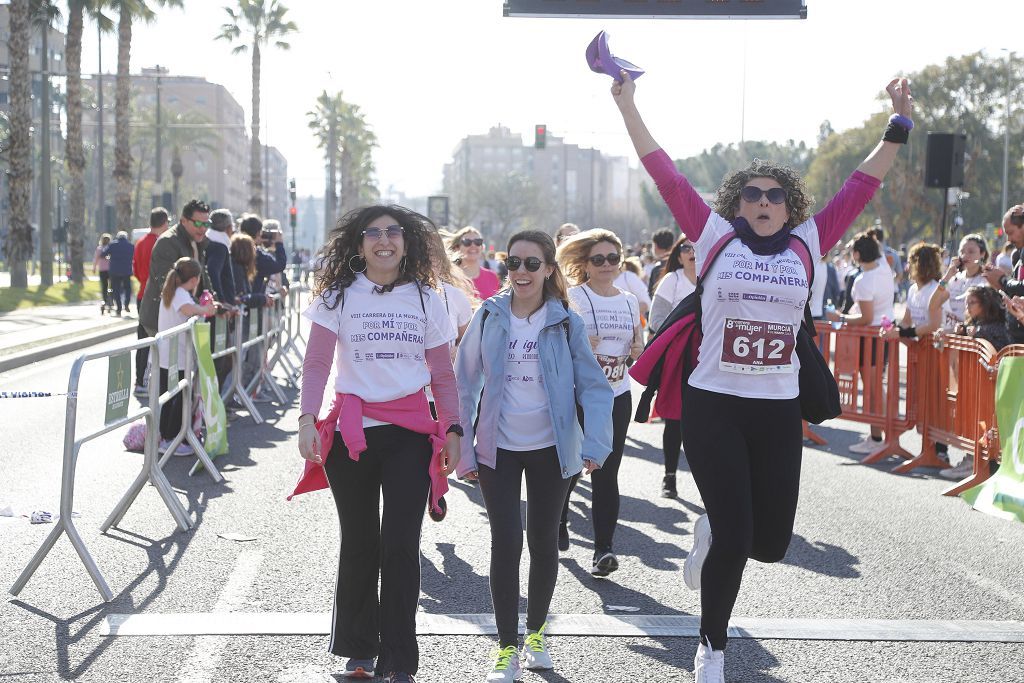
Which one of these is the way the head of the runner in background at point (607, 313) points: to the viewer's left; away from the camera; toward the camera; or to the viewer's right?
toward the camera

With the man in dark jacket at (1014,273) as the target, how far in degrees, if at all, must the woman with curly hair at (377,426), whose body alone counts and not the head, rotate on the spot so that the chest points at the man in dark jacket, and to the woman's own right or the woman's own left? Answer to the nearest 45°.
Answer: approximately 135° to the woman's own left

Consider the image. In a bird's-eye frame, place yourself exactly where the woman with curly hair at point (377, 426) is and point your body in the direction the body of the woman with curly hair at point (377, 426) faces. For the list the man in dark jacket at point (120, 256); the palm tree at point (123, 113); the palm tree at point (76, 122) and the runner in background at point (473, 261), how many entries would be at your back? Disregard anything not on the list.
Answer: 4

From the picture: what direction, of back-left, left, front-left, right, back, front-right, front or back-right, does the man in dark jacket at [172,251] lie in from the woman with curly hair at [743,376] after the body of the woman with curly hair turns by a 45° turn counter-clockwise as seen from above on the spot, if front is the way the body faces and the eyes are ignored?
back

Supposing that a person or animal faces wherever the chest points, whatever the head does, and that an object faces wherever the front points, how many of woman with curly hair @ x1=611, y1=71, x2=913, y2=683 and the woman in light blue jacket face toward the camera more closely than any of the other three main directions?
2

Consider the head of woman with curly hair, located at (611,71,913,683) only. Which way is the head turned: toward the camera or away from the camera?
toward the camera

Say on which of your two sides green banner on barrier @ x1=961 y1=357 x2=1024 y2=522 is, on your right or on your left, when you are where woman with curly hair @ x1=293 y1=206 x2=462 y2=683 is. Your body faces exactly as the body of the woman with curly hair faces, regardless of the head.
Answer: on your left

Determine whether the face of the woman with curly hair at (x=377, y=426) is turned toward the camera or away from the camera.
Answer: toward the camera

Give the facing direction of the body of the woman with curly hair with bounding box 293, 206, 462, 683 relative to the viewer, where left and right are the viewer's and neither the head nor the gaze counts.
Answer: facing the viewer

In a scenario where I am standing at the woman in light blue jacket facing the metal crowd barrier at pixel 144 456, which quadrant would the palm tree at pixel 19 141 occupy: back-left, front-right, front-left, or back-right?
front-right

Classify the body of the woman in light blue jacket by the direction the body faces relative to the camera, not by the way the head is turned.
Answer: toward the camera

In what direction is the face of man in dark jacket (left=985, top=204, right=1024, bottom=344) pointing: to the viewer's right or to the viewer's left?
to the viewer's left

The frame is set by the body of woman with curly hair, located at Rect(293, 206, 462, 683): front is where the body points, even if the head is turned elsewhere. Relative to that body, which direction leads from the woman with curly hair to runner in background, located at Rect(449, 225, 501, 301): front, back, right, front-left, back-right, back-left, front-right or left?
back

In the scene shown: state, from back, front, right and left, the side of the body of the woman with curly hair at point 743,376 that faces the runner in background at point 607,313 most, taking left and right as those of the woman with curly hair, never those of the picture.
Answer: back

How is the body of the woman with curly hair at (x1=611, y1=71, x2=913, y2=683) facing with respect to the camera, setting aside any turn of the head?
toward the camera
